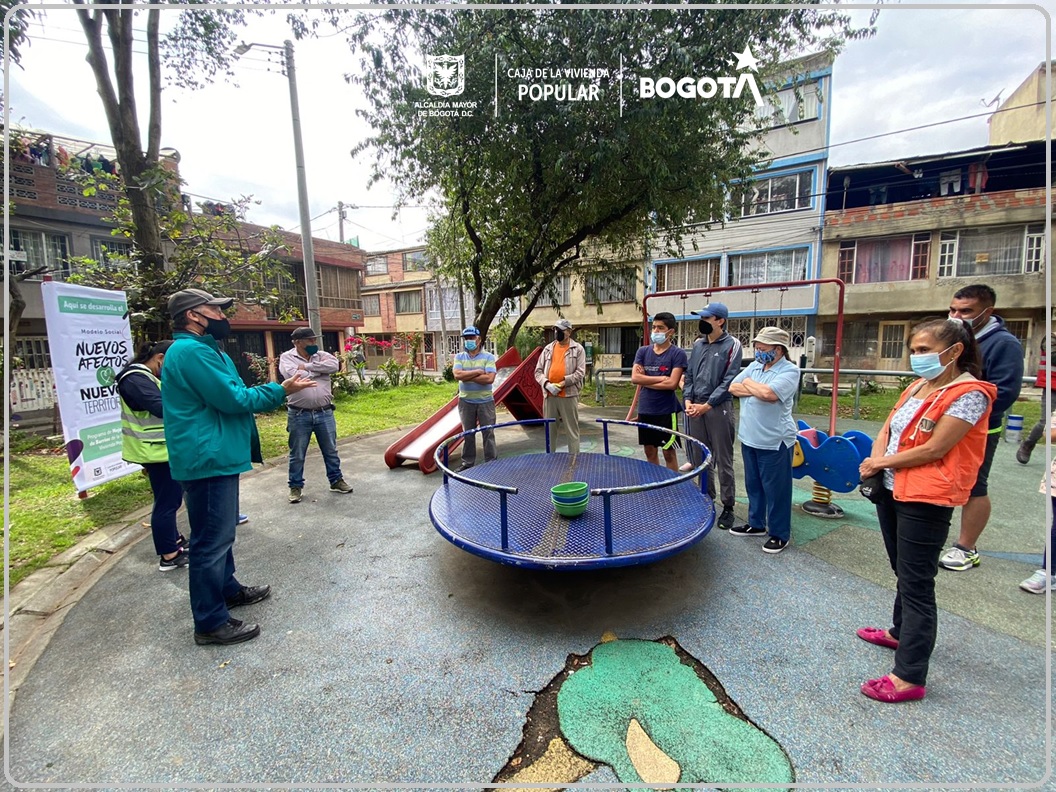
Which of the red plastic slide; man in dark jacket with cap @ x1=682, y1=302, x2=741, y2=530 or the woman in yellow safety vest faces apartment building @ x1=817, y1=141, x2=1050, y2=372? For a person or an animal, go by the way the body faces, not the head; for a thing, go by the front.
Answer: the woman in yellow safety vest

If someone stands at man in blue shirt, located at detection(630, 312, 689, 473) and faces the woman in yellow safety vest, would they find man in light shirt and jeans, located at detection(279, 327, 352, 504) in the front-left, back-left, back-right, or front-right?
front-right

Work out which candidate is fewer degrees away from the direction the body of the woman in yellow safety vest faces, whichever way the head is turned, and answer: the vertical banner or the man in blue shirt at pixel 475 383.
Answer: the man in blue shirt

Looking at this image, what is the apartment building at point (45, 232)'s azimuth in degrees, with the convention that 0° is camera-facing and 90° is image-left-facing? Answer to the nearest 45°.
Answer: approximately 315°

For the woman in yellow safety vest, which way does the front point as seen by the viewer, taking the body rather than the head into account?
to the viewer's right

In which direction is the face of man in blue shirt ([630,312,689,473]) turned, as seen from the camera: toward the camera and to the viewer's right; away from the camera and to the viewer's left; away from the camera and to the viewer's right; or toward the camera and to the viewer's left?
toward the camera and to the viewer's left

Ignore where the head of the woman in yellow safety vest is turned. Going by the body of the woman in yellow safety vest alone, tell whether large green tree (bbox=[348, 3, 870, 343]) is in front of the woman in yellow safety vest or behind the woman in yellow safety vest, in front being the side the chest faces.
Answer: in front

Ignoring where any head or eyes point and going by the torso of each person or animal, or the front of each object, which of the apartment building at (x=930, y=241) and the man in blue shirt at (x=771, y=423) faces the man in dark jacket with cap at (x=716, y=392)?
the apartment building

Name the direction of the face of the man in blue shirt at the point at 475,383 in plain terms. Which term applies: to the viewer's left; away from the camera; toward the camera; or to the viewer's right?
toward the camera

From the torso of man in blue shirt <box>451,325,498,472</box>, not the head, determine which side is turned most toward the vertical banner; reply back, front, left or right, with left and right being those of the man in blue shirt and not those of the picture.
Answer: right

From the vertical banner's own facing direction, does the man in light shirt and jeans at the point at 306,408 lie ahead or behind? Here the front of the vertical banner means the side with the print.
ahead

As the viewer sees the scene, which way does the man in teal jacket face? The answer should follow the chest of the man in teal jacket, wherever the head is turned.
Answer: to the viewer's right

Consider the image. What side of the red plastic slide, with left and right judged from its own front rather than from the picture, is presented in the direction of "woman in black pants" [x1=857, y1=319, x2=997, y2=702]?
left

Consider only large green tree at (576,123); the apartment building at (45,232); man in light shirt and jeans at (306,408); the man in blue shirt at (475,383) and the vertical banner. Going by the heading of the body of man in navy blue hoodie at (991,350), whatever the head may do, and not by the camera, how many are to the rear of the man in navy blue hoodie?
0

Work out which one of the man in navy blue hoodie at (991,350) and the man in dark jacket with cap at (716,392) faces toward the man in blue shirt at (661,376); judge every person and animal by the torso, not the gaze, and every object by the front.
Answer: the man in navy blue hoodie
